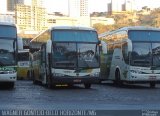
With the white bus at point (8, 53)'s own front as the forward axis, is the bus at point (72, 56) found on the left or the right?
on its left

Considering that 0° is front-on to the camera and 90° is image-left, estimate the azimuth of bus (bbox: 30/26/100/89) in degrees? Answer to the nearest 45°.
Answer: approximately 0°

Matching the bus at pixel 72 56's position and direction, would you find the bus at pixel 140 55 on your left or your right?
on your left

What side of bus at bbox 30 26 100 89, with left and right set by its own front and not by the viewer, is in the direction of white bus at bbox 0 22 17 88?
right

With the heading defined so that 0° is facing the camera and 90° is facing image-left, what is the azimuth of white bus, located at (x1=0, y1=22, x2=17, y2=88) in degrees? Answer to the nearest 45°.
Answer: approximately 0°

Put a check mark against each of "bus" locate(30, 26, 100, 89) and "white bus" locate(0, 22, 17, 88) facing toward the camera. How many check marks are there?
2
